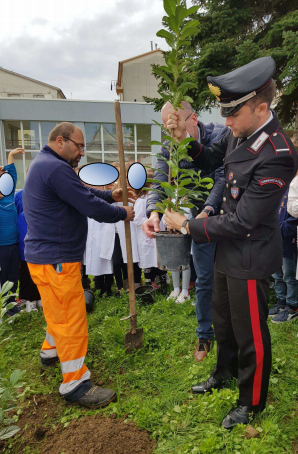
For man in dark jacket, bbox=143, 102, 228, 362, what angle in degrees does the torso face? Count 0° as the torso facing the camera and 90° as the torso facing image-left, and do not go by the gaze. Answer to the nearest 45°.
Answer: approximately 45°

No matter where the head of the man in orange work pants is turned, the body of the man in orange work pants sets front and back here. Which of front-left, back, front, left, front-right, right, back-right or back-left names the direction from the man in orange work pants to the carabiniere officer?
front-right

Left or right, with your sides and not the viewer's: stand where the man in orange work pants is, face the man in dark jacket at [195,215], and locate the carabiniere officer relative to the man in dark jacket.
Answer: right

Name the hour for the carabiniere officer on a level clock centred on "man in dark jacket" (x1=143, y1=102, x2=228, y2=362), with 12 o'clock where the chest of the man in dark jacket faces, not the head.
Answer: The carabiniere officer is roughly at 10 o'clock from the man in dark jacket.

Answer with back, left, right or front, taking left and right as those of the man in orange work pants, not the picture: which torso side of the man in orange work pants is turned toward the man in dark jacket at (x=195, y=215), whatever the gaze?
front

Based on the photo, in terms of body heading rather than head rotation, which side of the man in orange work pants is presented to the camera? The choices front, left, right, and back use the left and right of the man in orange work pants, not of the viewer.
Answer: right

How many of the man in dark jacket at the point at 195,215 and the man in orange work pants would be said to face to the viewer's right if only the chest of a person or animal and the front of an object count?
1

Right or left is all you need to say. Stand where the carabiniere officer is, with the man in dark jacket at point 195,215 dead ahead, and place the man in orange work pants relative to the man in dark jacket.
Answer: left

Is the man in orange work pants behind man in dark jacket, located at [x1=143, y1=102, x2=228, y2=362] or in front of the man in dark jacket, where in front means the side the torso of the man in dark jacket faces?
in front
